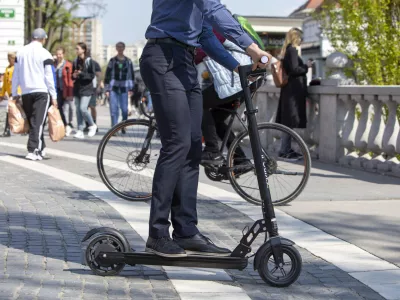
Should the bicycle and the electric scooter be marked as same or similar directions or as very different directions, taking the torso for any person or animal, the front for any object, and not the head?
very different directions

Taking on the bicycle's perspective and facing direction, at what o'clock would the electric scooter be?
The electric scooter is roughly at 9 o'clock from the bicycle.

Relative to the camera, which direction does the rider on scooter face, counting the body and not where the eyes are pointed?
to the viewer's right

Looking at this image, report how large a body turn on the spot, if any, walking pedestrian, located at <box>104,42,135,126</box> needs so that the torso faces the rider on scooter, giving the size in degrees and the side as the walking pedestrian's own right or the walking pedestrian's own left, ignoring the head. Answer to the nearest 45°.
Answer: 0° — they already face them

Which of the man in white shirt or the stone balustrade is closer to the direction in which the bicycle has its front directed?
the man in white shirt

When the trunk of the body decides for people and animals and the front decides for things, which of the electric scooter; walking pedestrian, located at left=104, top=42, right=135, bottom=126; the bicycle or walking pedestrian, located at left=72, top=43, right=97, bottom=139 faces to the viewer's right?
the electric scooter

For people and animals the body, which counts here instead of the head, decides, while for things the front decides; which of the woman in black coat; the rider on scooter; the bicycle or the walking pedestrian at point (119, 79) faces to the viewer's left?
the bicycle

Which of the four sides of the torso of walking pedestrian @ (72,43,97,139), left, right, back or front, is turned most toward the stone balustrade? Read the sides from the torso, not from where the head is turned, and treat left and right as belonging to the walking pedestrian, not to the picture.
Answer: left
